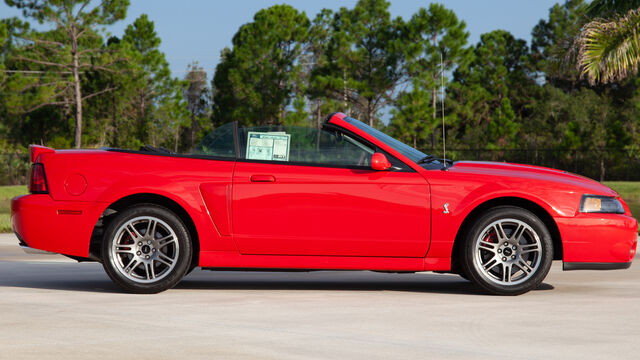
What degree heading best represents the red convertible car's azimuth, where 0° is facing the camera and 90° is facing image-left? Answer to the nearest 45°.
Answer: approximately 270°

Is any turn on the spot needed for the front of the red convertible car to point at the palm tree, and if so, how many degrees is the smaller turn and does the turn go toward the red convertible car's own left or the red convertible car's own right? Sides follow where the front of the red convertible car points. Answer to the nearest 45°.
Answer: approximately 45° to the red convertible car's own left
